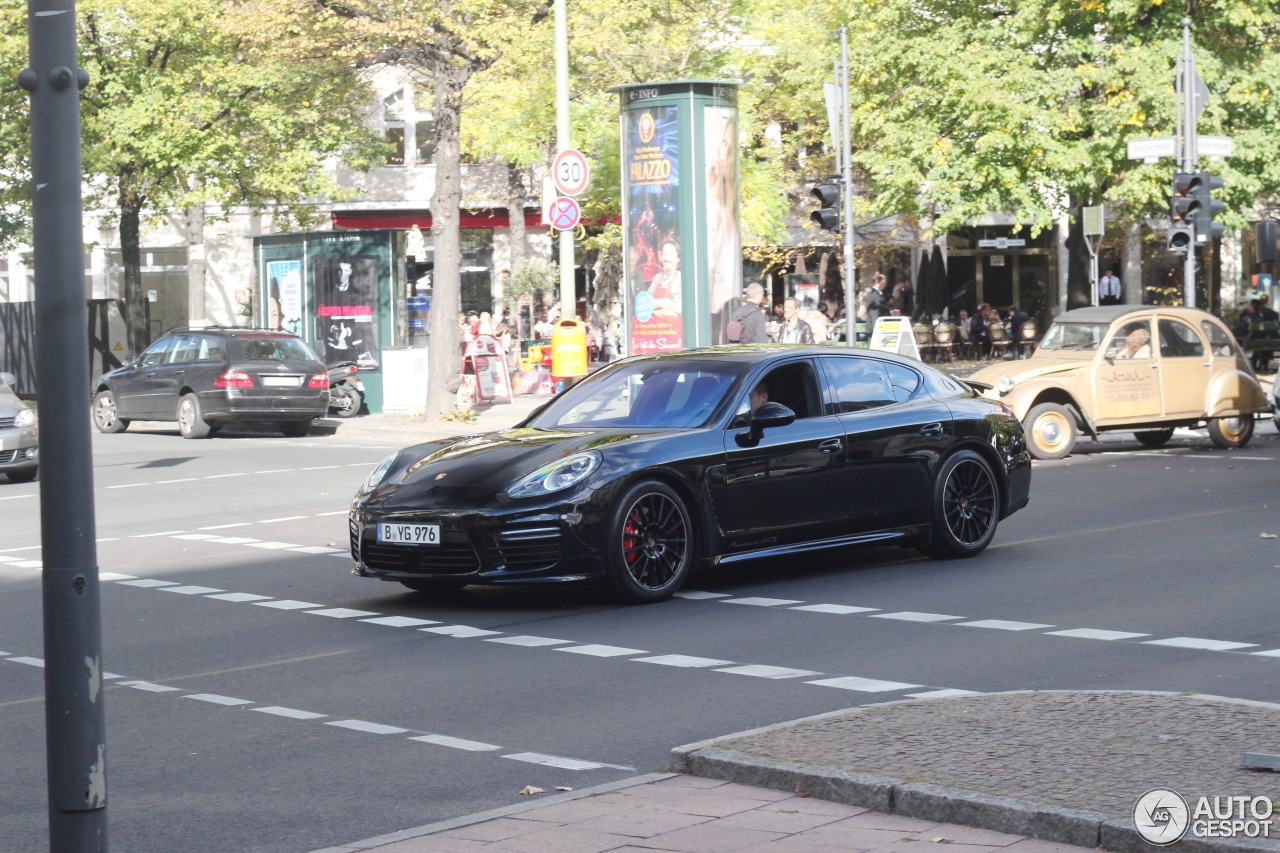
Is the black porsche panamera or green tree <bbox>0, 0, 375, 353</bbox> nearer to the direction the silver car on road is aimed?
the black porsche panamera

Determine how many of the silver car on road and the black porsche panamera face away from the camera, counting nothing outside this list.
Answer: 0

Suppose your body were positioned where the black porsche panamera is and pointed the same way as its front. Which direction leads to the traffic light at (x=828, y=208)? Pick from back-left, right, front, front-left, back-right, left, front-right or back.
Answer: back-right

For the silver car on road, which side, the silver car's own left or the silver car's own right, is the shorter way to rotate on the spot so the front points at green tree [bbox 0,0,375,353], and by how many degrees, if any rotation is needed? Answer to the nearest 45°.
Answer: approximately 135° to the silver car's own left

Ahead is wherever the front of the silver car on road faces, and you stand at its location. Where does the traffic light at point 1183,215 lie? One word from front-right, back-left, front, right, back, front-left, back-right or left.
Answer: front-left

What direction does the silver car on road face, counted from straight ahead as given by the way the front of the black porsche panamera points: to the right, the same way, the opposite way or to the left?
to the left

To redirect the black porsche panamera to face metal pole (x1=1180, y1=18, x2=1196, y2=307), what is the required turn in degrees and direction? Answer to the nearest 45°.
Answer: approximately 180°

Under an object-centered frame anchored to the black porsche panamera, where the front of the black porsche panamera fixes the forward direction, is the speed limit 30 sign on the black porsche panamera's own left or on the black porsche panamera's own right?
on the black porsche panamera's own right

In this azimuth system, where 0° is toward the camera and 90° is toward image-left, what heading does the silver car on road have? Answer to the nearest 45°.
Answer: approximately 315°

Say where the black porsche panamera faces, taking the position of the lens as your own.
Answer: facing the viewer and to the left of the viewer

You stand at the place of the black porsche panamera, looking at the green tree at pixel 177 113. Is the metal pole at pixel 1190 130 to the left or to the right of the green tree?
right

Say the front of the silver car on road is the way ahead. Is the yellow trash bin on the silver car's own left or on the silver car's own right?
on the silver car's own left

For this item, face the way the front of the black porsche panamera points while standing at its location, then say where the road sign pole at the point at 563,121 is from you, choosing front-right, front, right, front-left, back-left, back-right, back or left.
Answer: back-right

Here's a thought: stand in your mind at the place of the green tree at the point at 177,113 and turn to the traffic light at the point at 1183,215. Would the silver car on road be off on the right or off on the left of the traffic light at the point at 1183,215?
right
